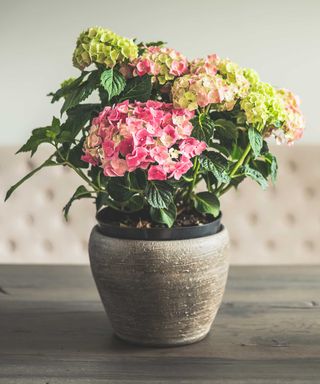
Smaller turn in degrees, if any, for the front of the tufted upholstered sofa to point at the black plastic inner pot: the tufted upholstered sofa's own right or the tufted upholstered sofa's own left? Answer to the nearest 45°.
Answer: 0° — it already faces it

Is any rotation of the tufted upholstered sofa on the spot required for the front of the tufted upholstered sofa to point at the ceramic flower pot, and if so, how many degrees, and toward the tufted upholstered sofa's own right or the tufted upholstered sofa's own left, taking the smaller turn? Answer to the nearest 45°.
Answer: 0° — it already faces it

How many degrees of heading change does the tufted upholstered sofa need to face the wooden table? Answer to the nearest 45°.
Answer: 0° — it already faces it

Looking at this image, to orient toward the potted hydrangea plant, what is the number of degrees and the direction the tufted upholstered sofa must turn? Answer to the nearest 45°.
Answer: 0° — it already faces it

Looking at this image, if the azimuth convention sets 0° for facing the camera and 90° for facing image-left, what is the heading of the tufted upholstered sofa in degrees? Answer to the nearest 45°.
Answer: approximately 0°
